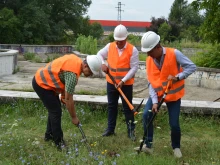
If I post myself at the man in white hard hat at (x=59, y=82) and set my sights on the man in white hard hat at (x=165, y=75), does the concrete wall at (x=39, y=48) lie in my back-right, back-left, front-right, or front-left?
back-left

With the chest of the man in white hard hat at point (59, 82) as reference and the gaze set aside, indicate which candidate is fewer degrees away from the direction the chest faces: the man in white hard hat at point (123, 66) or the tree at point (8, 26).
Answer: the man in white hard hat

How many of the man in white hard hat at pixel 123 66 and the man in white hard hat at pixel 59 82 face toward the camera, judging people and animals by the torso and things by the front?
1

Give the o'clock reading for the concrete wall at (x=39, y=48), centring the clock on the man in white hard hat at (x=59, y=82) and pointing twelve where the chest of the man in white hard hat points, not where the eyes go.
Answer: The concrete wall is roughly at 9 o'clock from the man in white hard hat.

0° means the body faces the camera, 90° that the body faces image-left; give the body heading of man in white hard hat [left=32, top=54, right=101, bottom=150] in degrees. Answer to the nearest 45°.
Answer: approximately 270°

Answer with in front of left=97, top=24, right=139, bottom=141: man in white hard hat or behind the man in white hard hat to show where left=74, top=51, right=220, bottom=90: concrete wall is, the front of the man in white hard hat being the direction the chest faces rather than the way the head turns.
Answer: behind

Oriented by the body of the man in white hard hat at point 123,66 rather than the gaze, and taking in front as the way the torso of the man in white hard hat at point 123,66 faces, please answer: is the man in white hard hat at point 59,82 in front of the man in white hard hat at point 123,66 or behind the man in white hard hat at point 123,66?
in front

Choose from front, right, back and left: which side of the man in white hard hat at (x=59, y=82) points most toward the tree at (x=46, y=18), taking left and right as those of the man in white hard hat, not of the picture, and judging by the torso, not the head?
left

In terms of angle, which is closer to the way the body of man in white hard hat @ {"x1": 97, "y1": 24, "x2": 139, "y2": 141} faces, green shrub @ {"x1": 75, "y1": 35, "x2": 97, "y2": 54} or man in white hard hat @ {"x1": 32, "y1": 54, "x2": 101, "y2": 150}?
the man in white hard hat

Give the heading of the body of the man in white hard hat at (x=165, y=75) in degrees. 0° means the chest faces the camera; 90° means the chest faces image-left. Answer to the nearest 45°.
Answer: approximately 45°

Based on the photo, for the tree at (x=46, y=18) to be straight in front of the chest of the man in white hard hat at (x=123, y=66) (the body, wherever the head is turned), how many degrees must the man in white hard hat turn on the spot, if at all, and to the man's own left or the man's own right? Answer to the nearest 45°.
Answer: approximately 180°

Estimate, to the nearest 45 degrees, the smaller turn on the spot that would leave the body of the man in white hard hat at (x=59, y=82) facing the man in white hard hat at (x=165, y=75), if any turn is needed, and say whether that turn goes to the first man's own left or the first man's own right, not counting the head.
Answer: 0° — they already face them

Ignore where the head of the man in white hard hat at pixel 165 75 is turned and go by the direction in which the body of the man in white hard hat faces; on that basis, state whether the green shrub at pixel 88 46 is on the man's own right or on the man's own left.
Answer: on the man's own right

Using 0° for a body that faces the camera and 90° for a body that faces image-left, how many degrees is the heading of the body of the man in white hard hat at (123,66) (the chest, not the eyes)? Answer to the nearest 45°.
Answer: approximately 0°

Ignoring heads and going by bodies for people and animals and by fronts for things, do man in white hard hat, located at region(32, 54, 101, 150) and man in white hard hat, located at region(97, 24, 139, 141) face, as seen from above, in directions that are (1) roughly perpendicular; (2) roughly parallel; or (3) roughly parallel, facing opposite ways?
roughly perpendicular
